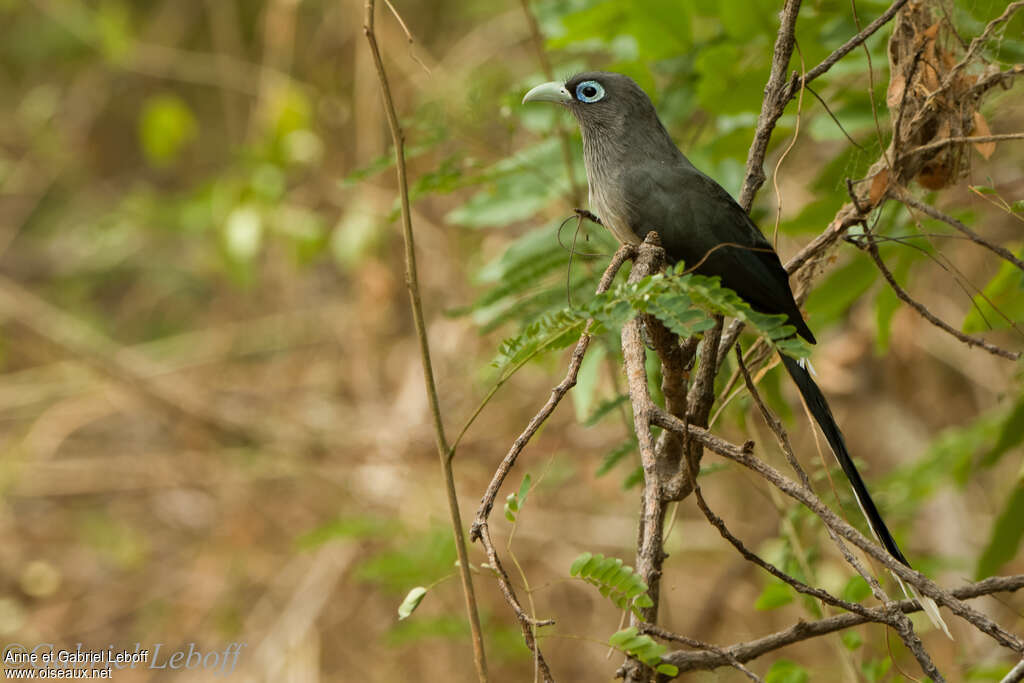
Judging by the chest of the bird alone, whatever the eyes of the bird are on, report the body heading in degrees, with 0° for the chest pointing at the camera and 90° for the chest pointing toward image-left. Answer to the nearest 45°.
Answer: approximately 90°

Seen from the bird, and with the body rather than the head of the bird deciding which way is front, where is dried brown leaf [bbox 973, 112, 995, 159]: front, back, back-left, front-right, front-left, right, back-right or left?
back

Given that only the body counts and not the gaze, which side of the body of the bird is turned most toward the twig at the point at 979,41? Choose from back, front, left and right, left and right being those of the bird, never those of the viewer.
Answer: back
